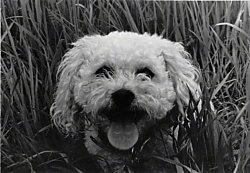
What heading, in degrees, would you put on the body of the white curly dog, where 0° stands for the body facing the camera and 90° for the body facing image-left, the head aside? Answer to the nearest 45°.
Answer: approximately 0°
